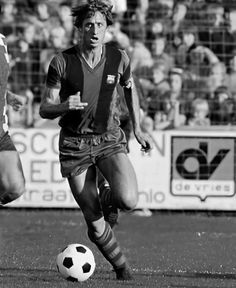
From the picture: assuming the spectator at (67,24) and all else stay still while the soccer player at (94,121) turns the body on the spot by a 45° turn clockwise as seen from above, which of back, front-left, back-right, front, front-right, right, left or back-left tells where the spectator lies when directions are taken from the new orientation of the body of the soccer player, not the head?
back-right

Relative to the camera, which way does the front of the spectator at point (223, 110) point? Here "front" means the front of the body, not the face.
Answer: toward the camera

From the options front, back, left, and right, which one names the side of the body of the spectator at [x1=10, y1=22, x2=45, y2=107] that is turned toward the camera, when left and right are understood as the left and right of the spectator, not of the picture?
front

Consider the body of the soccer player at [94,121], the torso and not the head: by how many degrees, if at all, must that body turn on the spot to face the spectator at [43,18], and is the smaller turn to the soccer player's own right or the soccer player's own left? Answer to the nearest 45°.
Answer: approximately 180°

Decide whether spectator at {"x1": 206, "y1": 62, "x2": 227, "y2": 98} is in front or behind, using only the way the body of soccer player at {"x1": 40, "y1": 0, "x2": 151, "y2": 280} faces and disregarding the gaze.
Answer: behind

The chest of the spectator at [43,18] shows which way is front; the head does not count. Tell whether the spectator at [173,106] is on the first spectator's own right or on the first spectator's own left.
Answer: on the first spectator's own left

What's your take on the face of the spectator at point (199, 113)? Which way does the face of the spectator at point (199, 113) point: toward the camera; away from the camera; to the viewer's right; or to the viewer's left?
toward the camera

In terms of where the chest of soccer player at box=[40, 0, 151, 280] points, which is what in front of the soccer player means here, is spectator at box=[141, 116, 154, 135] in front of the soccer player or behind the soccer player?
behind

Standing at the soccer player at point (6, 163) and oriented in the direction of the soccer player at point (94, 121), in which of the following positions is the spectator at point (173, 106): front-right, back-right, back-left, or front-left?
front-left

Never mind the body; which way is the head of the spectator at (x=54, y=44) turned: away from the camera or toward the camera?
toward the camera

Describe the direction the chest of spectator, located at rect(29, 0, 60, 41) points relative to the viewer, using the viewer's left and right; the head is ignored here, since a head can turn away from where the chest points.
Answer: facing the viewer

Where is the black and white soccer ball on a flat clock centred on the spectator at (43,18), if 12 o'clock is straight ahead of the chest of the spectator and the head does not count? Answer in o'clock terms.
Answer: The black and white soccer ball is roughly at 12 o'clock from the spectator.

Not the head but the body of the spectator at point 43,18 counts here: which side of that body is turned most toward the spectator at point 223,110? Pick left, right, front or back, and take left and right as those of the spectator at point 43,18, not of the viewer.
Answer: left

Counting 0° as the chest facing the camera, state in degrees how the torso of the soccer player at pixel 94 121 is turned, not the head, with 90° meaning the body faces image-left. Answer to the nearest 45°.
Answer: approximately 0°
